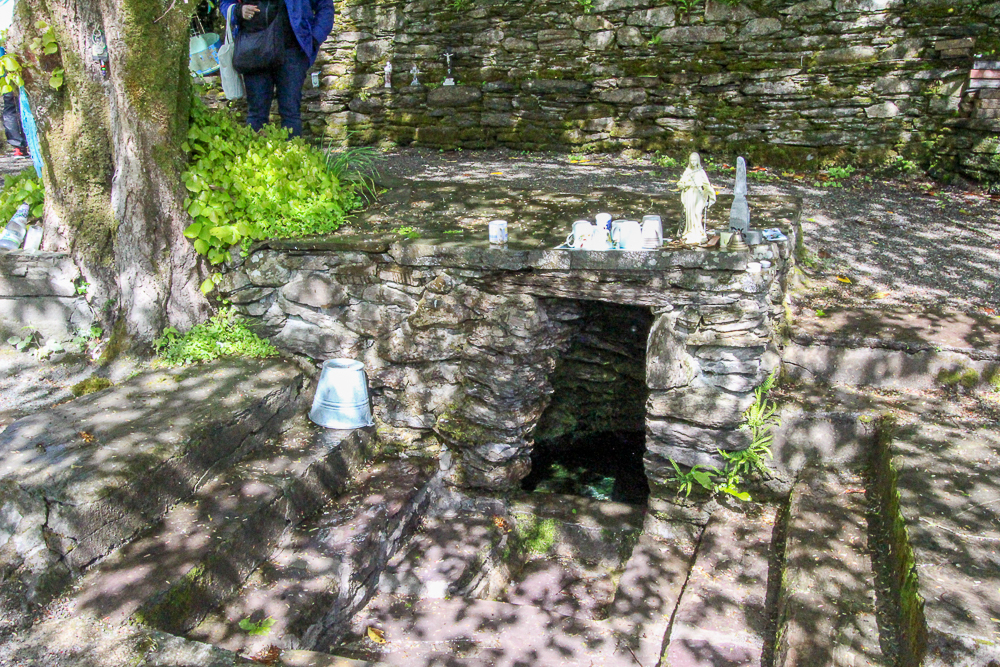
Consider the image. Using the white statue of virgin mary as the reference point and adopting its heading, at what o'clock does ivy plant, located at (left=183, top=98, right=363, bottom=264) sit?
The ivy plant is roughly at 3 o'clock from the white statue of virgin mary.

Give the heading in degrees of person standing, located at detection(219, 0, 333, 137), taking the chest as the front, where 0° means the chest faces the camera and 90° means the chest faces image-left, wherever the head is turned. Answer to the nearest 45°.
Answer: approximately 45°

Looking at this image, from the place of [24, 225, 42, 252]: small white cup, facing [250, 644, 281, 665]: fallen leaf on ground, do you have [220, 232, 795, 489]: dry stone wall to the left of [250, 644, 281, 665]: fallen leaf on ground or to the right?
left

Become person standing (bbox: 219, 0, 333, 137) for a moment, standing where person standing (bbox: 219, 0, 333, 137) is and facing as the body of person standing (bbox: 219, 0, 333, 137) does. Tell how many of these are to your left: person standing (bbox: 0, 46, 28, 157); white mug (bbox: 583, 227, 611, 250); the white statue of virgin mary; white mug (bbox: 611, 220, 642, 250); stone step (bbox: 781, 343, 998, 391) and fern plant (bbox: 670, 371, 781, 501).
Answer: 5

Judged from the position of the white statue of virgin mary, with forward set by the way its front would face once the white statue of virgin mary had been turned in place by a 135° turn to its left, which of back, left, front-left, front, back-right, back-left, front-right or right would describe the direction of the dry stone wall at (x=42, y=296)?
back-left

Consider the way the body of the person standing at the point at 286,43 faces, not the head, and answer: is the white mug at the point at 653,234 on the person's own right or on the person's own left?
on the person's own left

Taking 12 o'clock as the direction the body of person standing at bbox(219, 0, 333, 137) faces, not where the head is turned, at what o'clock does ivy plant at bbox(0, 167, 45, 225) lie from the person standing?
The ivy plant is roughly at 1 o'clock from the person standing.

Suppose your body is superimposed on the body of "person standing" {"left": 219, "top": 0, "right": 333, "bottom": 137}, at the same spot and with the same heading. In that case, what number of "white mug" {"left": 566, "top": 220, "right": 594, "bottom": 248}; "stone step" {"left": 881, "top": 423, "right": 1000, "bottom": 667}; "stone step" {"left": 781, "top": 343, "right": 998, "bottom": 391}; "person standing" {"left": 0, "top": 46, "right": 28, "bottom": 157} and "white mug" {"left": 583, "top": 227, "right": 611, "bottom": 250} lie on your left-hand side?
4
